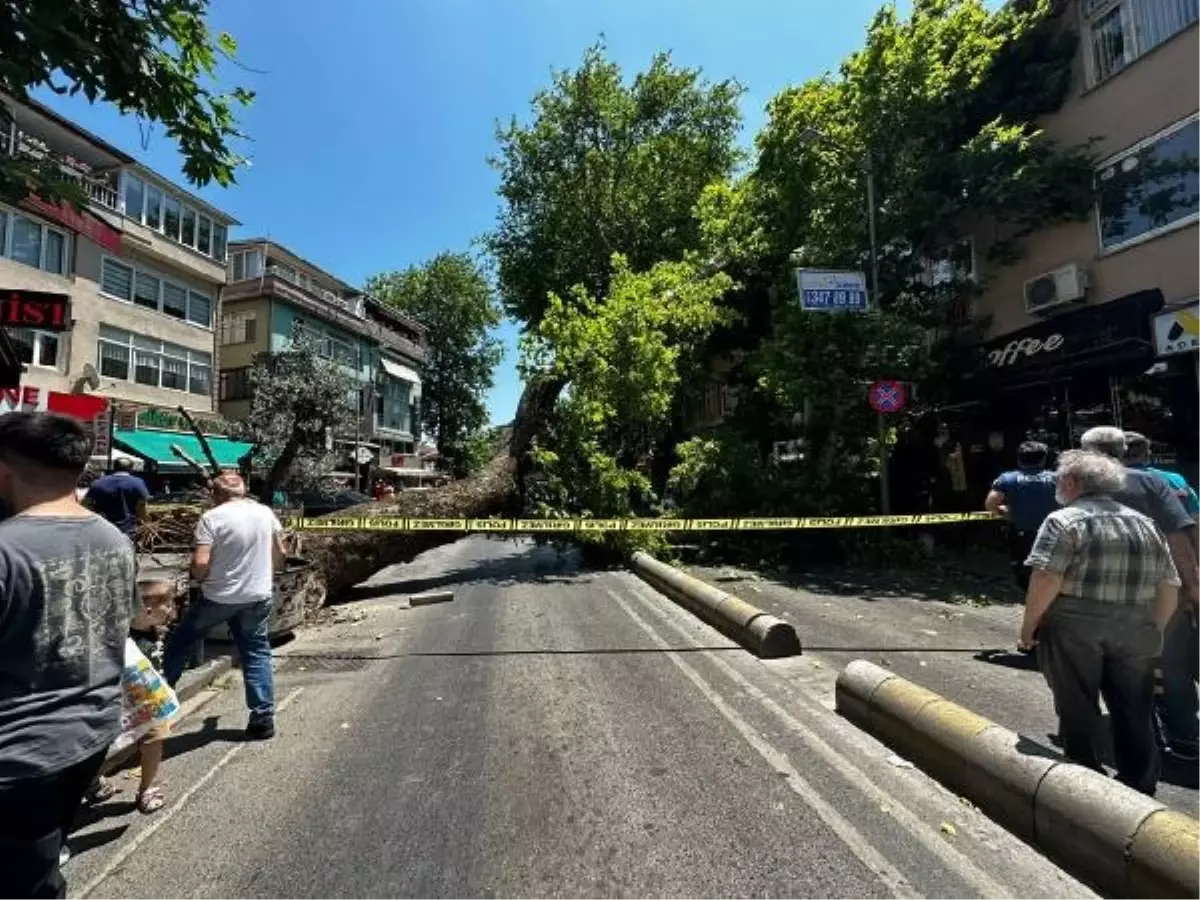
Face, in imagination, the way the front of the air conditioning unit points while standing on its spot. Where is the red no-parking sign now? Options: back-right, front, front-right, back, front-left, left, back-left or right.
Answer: front

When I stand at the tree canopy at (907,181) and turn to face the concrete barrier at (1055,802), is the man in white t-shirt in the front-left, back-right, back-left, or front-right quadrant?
front-right

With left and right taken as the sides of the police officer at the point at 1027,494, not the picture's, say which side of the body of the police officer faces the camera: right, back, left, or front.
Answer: back

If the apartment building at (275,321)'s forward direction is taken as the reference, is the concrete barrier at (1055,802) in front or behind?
in front

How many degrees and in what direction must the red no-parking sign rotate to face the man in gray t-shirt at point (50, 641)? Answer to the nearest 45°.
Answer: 0° — it already faces them

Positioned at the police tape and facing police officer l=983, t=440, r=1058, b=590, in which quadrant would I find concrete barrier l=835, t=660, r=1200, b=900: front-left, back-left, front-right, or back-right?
front-right

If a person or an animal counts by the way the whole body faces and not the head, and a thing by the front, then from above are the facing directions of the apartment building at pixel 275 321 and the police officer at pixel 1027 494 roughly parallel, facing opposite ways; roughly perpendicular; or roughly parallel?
roughly perpendicular

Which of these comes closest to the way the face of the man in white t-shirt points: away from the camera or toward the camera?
away from the camera

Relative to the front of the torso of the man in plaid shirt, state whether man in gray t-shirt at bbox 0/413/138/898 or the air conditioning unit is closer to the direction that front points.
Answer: the air conditioning unit

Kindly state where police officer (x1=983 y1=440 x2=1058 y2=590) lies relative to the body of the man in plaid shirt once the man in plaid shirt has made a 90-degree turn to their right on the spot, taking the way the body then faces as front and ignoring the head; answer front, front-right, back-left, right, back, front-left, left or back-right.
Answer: front-left

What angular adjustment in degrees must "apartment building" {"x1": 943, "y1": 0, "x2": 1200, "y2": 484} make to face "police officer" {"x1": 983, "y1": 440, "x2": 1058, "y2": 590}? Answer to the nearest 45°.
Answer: approximately 45° to its left

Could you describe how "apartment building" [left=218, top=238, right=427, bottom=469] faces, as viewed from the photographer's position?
facing the viewer and to the right of the viewer

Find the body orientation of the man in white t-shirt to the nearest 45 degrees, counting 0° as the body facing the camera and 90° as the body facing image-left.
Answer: approximately 135°

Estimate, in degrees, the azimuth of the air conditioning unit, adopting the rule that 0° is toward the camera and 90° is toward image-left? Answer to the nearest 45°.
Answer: approximately 45°

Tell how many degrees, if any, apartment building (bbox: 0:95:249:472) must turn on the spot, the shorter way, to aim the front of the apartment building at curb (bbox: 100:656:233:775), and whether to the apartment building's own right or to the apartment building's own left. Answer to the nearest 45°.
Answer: approximately 45° to the apartment building's own right

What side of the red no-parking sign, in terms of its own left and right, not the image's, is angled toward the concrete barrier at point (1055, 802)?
front

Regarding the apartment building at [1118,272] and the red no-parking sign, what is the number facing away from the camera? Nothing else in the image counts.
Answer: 0

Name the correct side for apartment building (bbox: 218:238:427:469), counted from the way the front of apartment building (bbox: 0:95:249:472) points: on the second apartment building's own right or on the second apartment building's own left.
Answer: on the second apartment building's own left

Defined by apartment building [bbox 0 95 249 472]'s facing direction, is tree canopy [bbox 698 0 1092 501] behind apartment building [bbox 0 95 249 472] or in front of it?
in front

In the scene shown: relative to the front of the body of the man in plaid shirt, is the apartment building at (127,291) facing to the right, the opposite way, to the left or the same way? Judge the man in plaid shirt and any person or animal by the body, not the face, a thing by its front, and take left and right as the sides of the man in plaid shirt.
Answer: to the right
